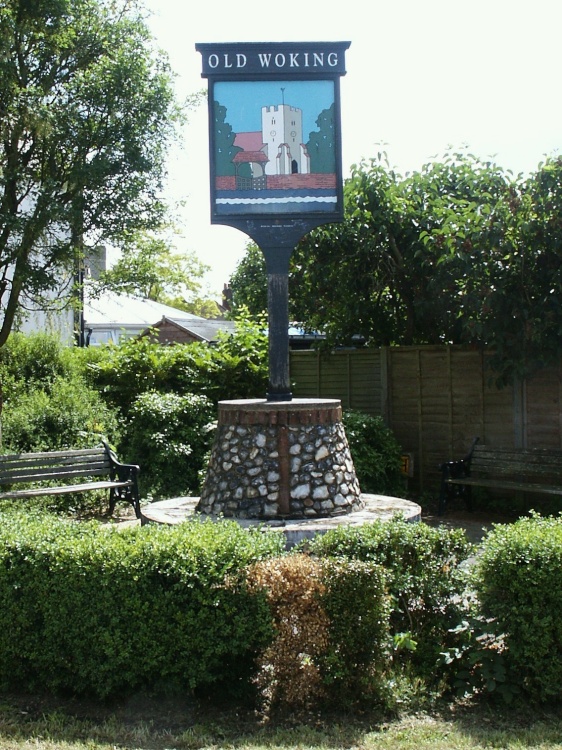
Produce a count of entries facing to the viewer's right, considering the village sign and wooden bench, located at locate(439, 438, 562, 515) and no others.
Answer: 0

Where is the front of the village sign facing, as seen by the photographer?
facing the viewer

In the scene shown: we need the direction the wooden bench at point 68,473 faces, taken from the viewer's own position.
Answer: facing the viewer and to the right of the viewer

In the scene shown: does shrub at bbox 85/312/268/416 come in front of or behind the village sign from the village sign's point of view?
behind

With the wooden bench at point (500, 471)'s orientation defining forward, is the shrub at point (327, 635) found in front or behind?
in front

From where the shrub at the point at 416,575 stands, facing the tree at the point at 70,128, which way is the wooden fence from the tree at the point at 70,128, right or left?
right

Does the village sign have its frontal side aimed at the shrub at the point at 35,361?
no

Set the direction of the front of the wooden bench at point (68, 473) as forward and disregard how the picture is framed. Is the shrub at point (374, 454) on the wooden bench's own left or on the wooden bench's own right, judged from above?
on the wooden bench's own left

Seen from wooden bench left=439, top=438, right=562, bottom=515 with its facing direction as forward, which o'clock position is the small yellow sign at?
The small yellow sign is roughly at 3 o'clock from the wooden bench.

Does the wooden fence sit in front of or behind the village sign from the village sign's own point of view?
behind
